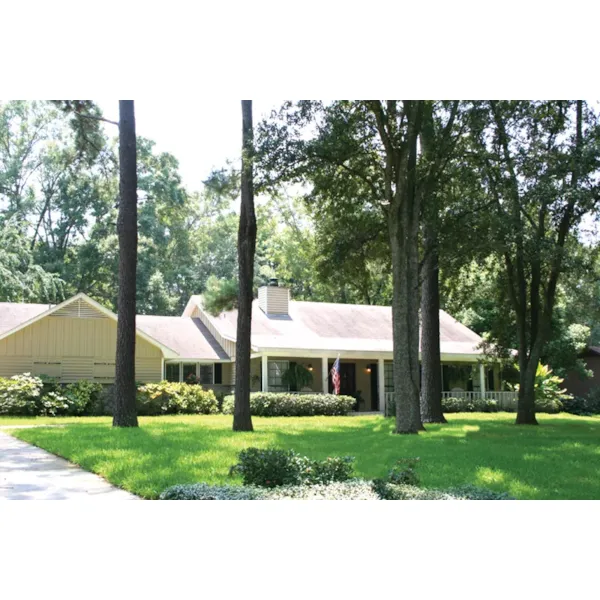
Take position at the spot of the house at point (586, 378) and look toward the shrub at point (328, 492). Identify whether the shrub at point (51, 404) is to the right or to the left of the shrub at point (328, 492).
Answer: right

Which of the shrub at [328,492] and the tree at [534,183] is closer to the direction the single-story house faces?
the shrub

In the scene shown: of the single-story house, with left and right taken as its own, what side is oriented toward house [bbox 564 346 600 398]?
left

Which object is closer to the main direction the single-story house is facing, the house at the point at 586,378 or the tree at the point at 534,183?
the tree

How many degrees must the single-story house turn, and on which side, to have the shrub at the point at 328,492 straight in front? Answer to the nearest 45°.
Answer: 0° — it already faces it

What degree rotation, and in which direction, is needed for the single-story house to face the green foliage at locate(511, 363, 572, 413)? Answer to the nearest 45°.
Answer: approximately 90° to its left

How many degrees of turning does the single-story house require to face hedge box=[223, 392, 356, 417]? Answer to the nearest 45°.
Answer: approximately 45° to its left

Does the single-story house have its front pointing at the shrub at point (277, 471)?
yes

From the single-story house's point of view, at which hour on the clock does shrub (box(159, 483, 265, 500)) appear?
The shrub is roughly at 12 o'clock from the single-story house.

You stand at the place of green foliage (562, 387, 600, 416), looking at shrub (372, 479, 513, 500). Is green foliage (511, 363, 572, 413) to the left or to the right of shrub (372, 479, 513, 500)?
right

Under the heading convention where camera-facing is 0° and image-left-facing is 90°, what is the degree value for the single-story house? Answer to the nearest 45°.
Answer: approximately 0°
